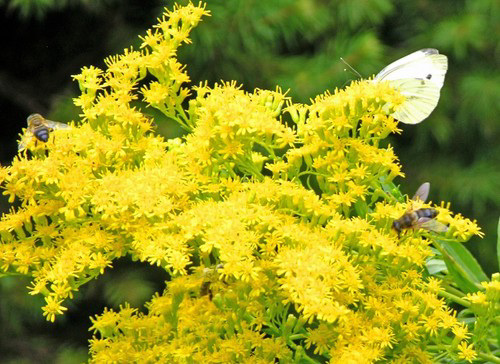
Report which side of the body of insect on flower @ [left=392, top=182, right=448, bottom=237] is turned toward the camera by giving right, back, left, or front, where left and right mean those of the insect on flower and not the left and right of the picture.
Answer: left

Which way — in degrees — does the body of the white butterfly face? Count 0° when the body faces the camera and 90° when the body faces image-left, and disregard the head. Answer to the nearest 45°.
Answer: approximately 90°
